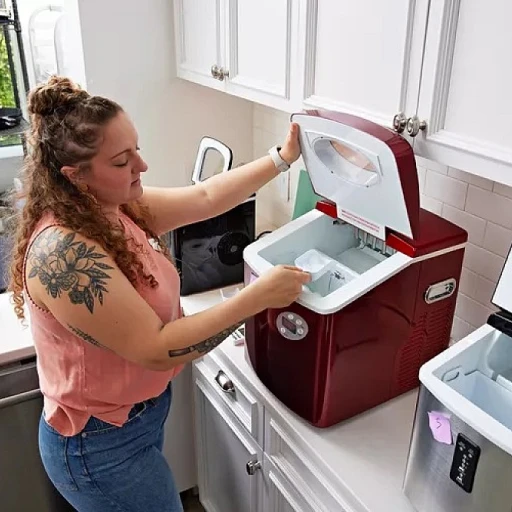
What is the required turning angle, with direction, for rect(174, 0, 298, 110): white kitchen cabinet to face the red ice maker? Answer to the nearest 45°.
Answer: approximately 45° to its left

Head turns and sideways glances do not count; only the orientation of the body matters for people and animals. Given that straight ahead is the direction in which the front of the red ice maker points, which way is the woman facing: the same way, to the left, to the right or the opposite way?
the opposite way

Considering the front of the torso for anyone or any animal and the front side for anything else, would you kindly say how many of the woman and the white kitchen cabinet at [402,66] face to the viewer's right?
1

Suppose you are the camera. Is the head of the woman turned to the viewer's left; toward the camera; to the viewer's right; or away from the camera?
to the viewer's right

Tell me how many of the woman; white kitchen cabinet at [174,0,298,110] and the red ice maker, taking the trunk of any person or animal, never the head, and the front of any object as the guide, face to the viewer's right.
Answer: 1

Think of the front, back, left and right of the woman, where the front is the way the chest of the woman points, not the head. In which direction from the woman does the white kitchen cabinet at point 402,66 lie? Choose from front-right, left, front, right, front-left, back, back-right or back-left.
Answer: front

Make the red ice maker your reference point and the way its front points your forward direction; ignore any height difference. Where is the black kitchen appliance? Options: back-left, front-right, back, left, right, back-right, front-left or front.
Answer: right

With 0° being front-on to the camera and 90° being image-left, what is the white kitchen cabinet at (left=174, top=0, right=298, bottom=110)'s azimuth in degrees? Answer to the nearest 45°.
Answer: approximately 45°

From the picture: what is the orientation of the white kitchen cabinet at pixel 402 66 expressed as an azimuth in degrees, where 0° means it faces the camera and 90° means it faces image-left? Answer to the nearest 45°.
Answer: approximately 45°

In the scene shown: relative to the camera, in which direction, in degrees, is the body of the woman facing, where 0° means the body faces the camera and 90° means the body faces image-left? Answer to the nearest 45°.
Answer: approximately 270°
